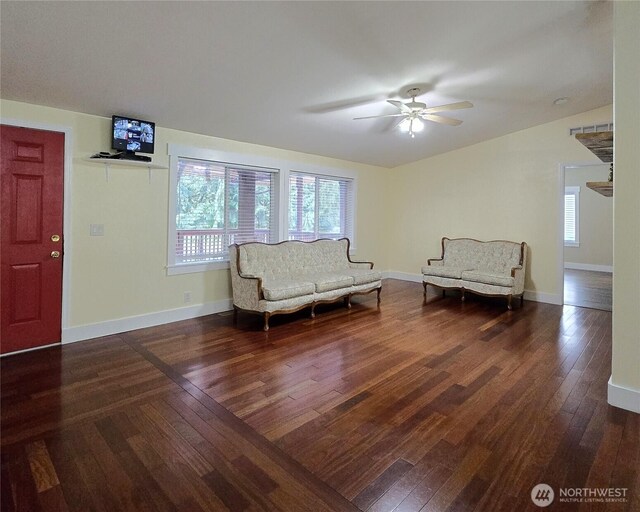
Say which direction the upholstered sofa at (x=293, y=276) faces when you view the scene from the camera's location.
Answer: facing the viewer and to the right of the viewer

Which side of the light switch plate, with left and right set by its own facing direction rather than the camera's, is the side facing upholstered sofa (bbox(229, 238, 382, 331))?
left

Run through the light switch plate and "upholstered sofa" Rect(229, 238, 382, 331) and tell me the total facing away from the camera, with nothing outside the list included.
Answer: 0

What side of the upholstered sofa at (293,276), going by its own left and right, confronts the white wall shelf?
right

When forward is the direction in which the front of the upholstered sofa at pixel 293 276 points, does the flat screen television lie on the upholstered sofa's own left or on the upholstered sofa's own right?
on the upholstered sofa's own right

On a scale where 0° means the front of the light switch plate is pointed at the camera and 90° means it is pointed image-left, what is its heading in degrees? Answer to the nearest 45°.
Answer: approximately 0°
